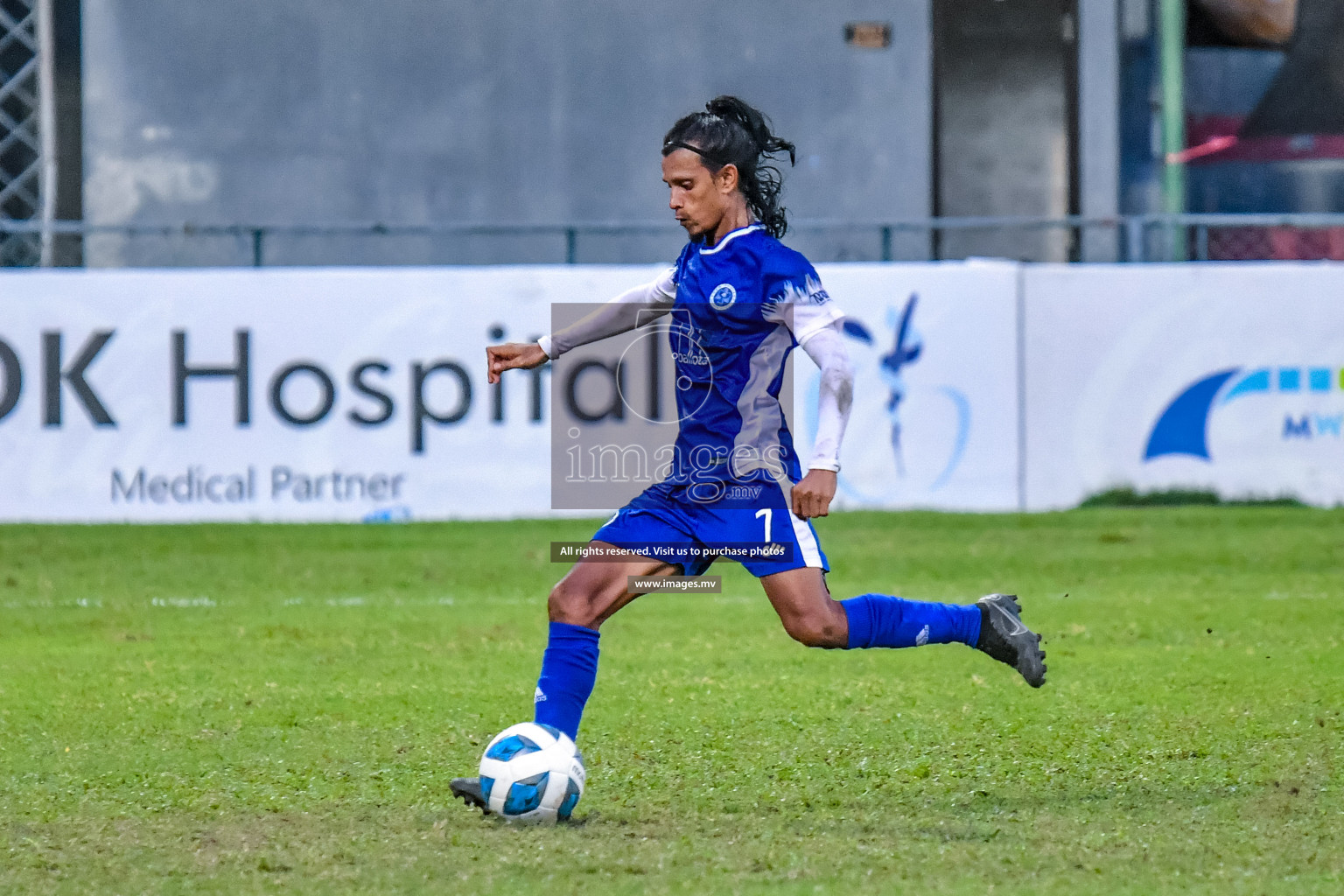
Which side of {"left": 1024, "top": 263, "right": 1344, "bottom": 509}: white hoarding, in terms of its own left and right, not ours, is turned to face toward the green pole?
back

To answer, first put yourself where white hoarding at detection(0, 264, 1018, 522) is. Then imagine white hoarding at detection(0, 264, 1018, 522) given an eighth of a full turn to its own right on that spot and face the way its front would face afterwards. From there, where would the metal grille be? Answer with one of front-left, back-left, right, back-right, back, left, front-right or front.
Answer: right

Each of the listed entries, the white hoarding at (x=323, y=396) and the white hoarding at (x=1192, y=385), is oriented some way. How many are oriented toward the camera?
2

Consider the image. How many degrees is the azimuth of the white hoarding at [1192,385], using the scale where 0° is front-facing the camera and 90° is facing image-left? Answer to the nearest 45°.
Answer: approximately 0°

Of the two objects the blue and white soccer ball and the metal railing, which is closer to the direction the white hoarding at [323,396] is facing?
the blue and white soccer ball

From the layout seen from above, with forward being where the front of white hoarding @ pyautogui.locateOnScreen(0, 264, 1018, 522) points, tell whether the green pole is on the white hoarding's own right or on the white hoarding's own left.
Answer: on the white hoarding's own left

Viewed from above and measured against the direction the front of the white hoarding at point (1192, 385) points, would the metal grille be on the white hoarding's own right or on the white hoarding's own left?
on the white hoarding's own right

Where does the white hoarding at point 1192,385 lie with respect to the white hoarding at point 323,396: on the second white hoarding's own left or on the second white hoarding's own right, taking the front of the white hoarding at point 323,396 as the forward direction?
on the second white hoarding's own left

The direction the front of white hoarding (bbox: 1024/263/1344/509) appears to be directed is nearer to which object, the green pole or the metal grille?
the metal grille

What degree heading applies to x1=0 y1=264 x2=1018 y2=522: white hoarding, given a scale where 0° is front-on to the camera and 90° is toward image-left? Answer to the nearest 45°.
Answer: approximately 0°
